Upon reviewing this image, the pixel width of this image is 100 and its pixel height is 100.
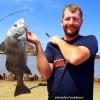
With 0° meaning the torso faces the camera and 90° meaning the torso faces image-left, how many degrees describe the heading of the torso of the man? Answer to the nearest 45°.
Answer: approximately 0°
